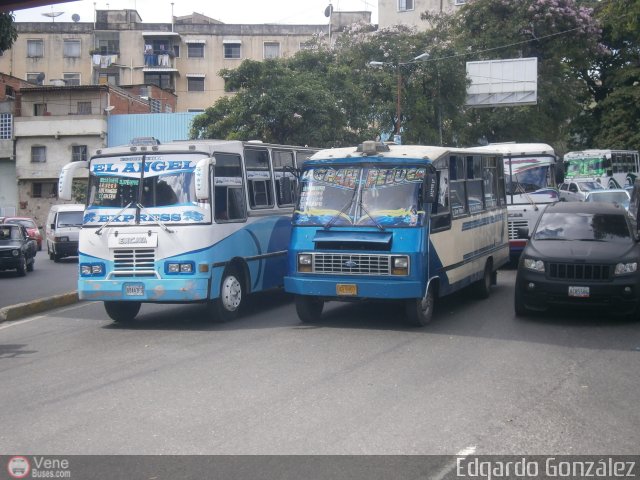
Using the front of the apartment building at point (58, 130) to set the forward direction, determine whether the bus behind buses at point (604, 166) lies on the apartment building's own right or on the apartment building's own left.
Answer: on the apartment building's own left

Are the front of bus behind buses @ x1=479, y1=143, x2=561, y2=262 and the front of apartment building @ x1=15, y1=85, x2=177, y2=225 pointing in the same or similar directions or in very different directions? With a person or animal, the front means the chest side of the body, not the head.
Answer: same or similar directions

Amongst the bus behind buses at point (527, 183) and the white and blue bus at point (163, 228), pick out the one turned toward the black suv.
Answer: the bus behind buses

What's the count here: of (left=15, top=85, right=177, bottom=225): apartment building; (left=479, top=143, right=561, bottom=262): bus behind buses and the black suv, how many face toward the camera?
3

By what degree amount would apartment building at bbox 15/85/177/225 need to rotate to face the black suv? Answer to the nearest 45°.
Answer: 0° — it already faces it

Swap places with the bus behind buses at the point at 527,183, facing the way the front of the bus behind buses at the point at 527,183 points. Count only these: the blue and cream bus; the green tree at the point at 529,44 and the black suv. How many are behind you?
1

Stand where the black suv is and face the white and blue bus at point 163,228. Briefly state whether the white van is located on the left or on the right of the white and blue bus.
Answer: right

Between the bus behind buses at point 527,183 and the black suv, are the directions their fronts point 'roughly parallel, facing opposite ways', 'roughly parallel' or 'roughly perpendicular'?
roughly parallel

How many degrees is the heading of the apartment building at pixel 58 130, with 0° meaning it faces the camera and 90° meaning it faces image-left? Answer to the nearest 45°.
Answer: approximately 0°

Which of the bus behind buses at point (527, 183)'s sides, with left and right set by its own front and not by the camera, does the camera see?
front

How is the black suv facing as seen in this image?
toward the camera

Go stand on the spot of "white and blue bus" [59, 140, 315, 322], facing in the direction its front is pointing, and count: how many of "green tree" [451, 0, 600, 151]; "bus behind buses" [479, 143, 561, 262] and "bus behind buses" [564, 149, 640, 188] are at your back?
3

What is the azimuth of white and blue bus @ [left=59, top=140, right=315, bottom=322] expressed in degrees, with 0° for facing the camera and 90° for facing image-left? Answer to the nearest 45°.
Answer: approximately 45°

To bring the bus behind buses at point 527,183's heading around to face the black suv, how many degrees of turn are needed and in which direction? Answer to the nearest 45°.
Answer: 0° — it already faces it

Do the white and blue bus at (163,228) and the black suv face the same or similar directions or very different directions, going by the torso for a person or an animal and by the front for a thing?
same or similar directions

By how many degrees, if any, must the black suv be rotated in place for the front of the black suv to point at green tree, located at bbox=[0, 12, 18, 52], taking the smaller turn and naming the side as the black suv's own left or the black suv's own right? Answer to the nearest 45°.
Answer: approximately 90° to the black suv's own right

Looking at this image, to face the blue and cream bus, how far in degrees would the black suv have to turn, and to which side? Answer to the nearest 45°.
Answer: approximately 90° to its right

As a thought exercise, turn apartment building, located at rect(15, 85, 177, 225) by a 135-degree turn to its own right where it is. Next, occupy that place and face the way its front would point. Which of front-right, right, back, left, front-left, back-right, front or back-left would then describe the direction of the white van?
back-left

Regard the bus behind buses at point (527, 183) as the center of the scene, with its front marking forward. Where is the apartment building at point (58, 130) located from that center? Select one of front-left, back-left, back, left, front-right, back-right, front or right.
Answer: back-right
